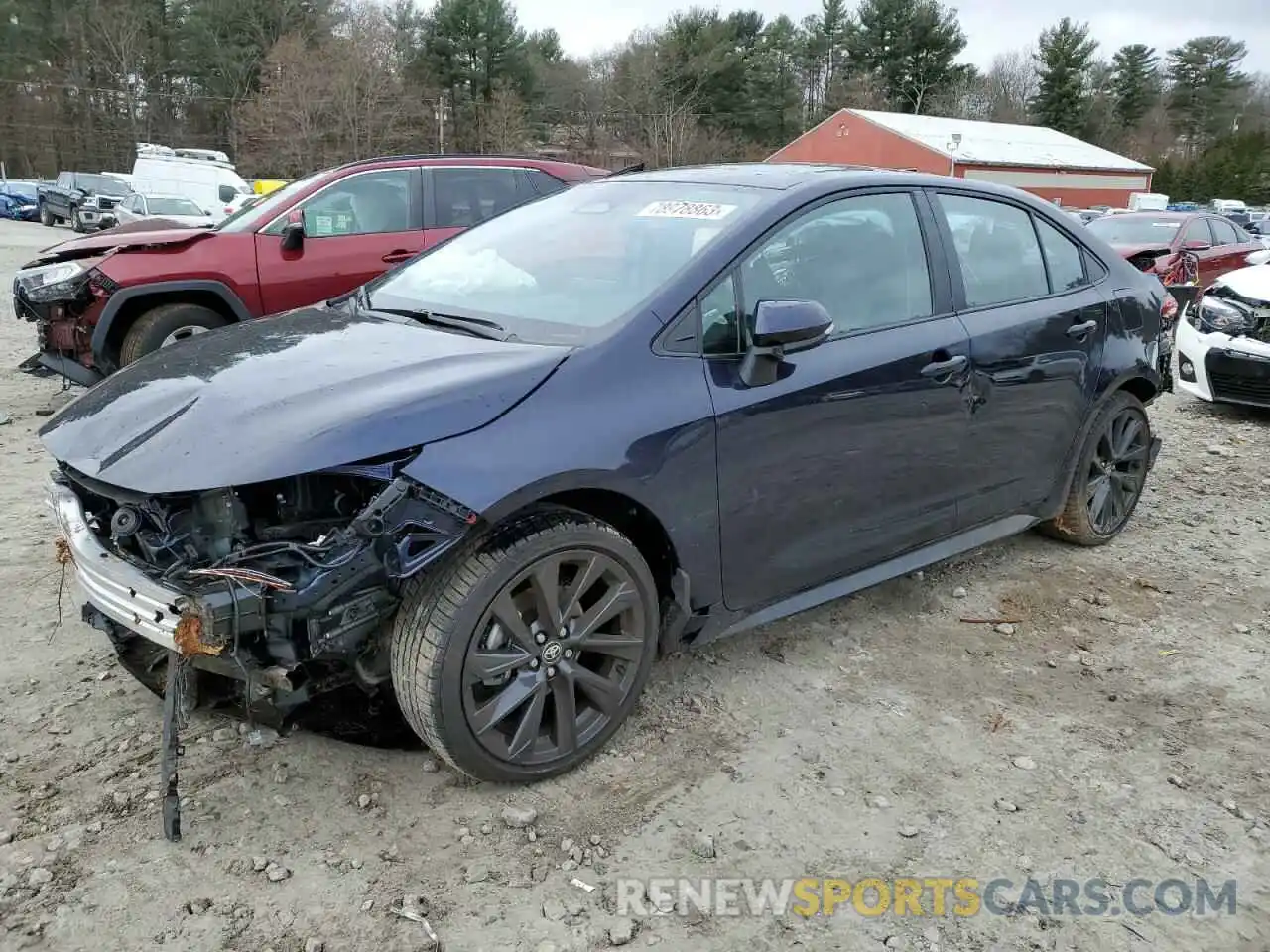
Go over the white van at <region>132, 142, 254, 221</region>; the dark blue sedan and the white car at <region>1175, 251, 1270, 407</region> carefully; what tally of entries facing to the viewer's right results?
1

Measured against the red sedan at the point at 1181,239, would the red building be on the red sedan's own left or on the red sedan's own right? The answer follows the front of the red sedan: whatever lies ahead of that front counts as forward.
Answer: on the red sedan's own right

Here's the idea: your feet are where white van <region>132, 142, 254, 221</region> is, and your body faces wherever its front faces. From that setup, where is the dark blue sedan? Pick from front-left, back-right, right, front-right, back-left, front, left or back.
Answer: right

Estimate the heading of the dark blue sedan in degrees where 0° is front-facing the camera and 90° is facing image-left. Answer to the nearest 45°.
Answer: approximately 45°

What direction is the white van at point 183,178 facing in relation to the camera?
to the viewer's right

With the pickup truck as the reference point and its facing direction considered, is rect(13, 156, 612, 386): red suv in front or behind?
in front

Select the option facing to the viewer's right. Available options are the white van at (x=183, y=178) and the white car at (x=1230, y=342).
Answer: the white van

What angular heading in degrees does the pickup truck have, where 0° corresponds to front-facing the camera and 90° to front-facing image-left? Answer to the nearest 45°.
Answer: approximately 315°

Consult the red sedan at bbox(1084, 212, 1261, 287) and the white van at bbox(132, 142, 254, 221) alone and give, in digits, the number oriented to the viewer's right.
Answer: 1

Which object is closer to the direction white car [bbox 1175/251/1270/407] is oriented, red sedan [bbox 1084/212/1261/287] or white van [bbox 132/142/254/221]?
the white van

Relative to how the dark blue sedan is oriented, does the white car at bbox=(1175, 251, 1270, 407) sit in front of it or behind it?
behind
